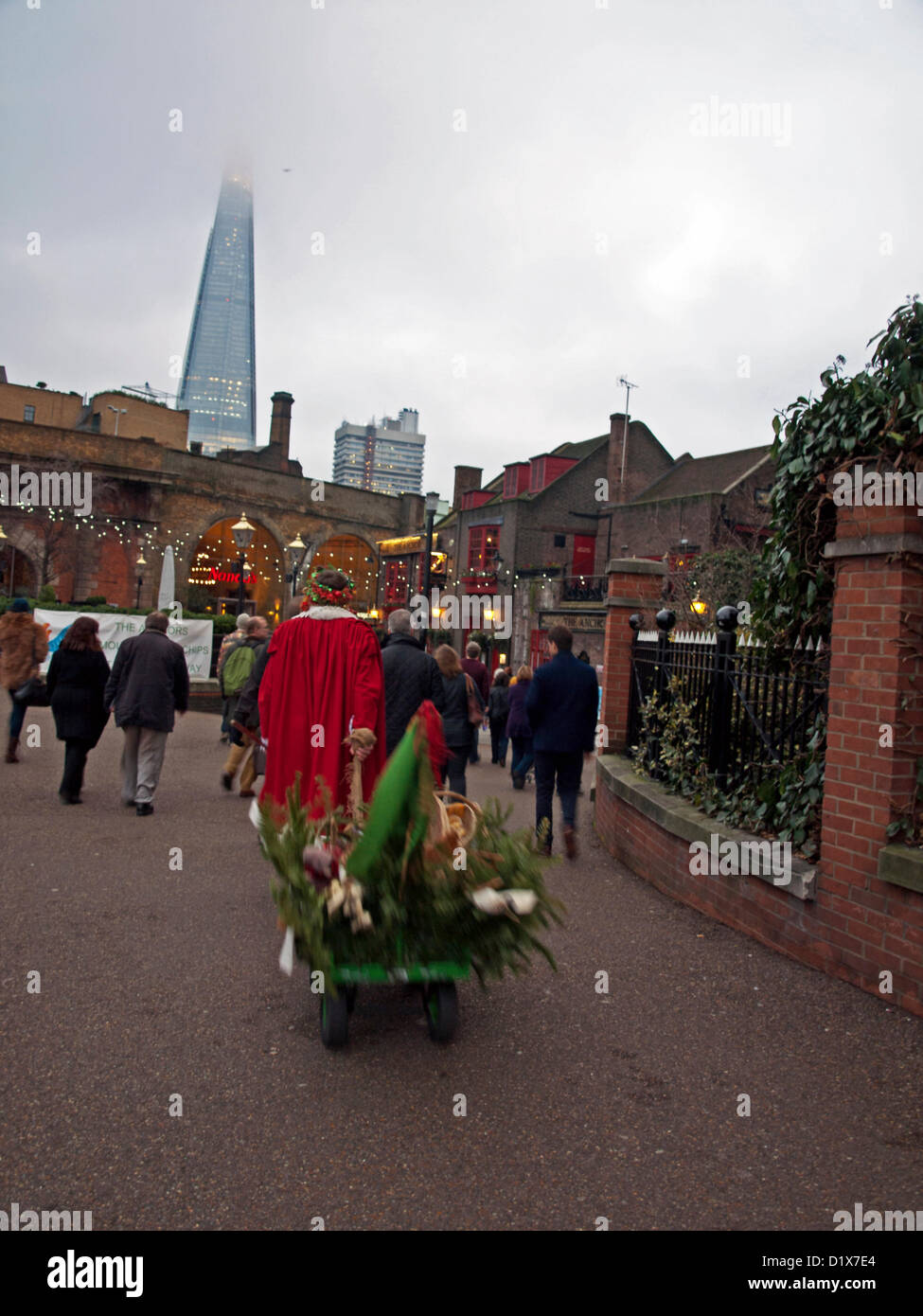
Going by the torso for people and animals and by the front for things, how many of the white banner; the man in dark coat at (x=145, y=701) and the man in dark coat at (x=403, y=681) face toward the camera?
1

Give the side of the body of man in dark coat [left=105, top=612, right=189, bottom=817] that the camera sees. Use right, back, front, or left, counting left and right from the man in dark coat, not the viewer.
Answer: back

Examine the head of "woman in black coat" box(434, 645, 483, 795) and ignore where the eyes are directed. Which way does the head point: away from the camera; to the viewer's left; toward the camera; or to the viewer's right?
away from the camera

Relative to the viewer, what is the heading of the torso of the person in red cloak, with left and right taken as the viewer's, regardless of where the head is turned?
facing away from the viewer

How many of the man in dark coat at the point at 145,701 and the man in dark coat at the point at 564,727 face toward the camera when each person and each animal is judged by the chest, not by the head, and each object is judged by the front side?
0

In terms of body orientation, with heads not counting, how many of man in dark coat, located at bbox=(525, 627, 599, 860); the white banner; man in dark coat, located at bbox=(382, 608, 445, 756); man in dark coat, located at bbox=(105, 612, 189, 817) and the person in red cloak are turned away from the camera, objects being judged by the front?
4

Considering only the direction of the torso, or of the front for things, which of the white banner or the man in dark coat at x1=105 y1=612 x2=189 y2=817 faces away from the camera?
the man in dark coat

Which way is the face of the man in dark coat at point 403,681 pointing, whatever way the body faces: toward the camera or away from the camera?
away from the camera

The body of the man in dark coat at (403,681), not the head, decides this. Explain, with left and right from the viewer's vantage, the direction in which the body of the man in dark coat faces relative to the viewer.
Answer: facing away from the viewer

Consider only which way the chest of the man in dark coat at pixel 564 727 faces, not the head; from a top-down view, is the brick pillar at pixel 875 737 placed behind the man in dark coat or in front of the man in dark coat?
behind

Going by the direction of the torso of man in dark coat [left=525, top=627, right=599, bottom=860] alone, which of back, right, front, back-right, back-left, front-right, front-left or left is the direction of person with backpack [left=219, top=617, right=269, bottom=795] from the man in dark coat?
front-left

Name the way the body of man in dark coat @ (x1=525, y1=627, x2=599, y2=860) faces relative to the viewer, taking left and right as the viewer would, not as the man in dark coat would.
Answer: facing away from the viewer

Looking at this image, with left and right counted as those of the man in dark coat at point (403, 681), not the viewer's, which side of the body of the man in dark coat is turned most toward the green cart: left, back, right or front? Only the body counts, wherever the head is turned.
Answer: back
